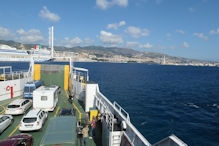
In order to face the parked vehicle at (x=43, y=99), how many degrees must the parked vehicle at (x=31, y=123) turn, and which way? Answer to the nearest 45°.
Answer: approximately 45° to its left

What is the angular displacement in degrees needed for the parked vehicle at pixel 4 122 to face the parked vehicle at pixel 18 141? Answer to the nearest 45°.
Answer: approximately 135° to its right

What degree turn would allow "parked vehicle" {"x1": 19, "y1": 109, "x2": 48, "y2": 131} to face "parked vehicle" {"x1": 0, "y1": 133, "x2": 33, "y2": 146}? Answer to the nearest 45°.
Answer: approximately 135° to its right

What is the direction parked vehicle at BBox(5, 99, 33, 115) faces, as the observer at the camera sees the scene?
facing away from the viewer and to the right of the viewer

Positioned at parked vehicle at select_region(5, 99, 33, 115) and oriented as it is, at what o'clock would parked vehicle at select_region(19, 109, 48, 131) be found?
parked vehicle at select_region(19, 109, 48, 131) is roughly at 4 o'clock from parked vehicle at select_region(5, 99, 33, 115).

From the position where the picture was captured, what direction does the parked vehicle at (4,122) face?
facing away from the viewer and to the right of the viewer

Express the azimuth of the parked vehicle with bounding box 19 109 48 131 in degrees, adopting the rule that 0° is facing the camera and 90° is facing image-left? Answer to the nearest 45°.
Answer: approximately 225°

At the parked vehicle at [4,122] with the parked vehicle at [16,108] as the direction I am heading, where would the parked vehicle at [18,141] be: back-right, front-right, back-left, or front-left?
back-right
